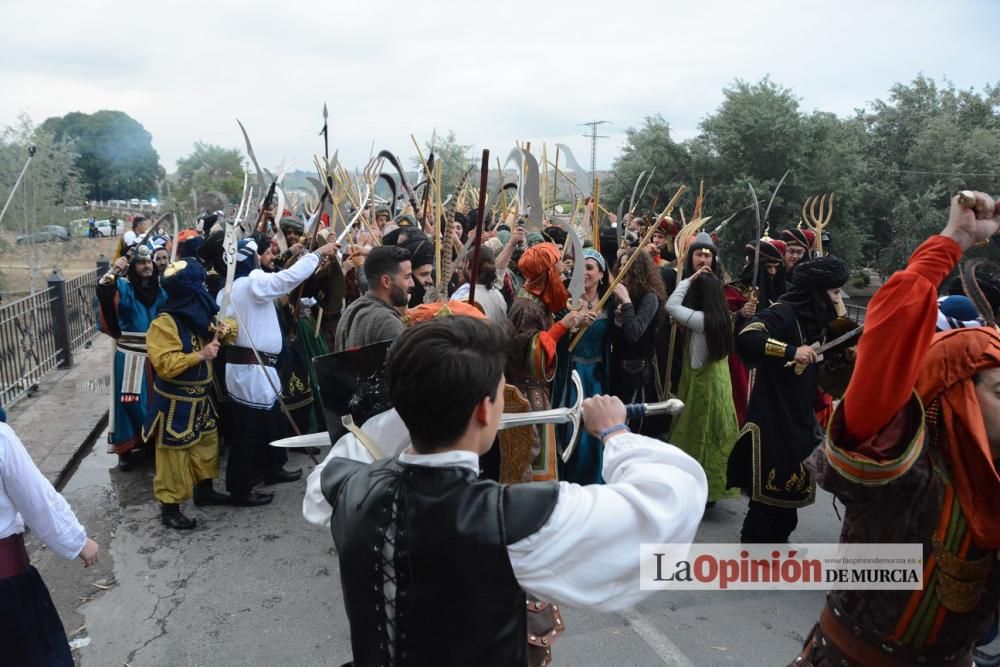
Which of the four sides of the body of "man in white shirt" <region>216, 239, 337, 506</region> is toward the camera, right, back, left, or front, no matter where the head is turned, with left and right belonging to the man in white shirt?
right

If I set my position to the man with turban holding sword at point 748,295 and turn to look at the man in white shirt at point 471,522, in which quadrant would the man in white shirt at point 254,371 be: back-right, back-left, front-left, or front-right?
front-right

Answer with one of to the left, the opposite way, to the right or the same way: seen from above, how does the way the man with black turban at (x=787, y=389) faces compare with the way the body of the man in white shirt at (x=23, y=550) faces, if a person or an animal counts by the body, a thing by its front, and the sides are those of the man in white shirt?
to the right

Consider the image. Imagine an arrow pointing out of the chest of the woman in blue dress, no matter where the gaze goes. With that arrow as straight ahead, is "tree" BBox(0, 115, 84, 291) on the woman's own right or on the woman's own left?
on the woman's own right

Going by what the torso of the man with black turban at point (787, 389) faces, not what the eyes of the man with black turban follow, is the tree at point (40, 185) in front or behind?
behind

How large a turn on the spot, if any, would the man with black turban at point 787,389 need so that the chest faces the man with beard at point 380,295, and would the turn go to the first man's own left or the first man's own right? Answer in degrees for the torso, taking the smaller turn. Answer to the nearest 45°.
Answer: approximately 135° to the first man's own right

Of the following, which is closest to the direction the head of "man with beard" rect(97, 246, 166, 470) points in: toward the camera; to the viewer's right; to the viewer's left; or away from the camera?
toward the camera

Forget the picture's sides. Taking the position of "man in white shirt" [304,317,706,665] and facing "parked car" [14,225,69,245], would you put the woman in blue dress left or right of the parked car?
right

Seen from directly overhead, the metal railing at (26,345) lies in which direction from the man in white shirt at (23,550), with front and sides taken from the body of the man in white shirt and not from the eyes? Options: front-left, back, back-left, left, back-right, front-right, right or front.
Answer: front-left

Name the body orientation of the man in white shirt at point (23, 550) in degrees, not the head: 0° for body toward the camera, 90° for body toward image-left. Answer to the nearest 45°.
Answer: approximately 225°

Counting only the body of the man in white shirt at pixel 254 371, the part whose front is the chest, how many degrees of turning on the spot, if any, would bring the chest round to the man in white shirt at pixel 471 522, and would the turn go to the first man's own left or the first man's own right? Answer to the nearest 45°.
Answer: approximately 90° to the first man's own right

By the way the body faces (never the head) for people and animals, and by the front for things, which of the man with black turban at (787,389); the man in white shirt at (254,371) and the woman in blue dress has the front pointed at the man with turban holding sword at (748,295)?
the man in white shirt
